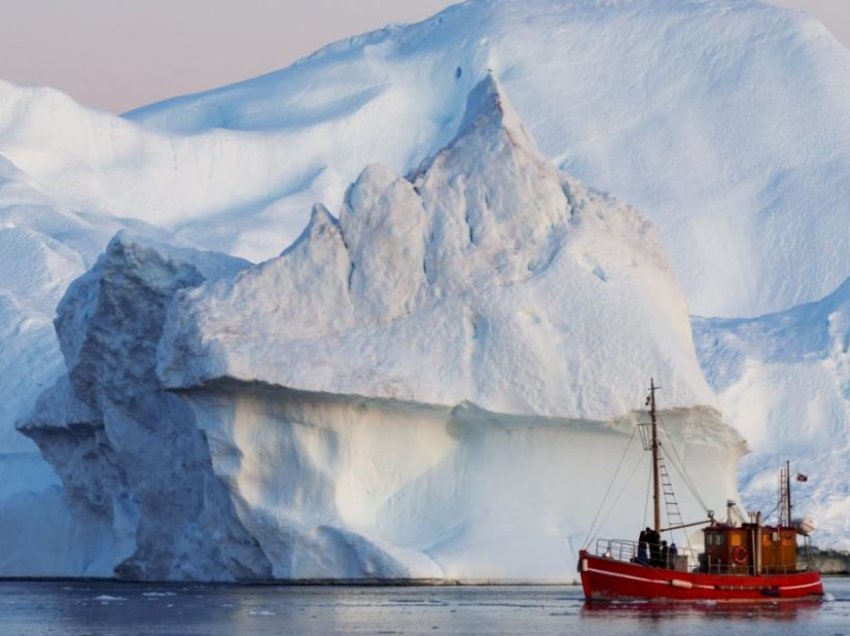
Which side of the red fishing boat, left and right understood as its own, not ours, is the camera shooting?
left
